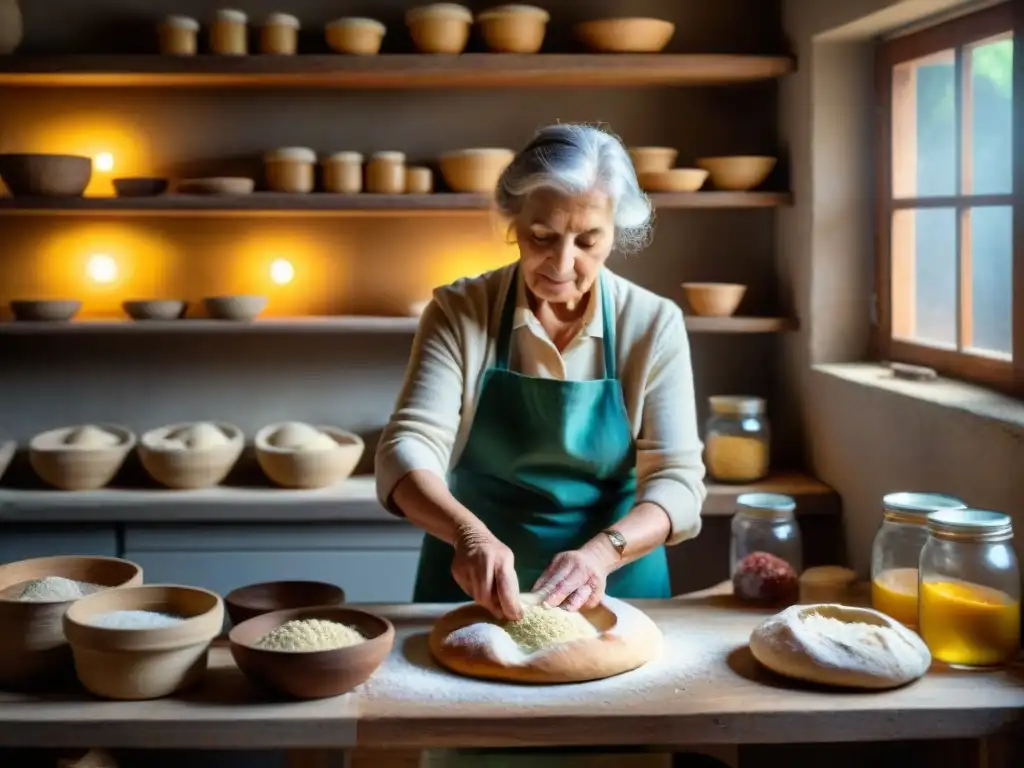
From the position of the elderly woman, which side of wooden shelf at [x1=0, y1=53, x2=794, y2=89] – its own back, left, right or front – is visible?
front

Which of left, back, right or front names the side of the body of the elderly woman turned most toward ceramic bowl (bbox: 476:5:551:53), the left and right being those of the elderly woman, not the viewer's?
back

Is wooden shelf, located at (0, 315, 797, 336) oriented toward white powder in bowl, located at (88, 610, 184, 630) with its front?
yes

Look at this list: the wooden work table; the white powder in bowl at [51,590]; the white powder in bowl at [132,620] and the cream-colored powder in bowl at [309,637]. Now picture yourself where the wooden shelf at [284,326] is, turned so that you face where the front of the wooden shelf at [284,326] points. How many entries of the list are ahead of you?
4
